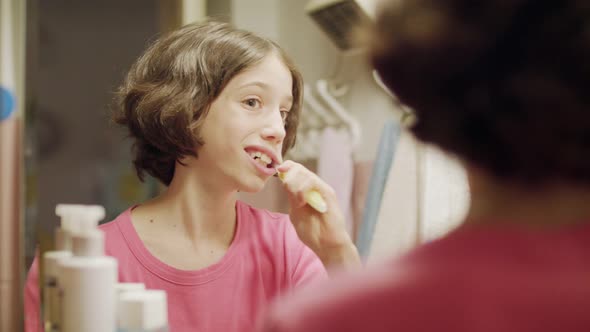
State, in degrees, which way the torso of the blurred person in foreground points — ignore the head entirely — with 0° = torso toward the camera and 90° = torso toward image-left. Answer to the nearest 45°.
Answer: approximately 180°

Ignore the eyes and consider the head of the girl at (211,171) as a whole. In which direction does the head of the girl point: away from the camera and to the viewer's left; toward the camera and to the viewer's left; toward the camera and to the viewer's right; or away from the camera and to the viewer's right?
toward the camera and to the viewer's right

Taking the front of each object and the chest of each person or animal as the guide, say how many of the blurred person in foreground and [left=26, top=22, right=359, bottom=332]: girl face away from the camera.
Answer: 1

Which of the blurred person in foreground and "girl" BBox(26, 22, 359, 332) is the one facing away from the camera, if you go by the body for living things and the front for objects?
the blurred person in foreground

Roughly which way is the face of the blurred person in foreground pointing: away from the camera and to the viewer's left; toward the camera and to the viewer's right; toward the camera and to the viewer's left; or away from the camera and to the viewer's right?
away from the camera and to the viewer's left

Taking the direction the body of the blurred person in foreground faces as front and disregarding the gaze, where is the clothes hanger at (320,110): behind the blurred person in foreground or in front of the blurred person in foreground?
in front

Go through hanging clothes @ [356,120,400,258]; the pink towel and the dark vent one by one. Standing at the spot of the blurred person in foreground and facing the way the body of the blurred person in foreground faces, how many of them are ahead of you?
3
